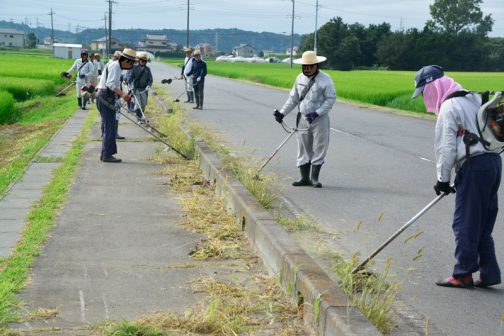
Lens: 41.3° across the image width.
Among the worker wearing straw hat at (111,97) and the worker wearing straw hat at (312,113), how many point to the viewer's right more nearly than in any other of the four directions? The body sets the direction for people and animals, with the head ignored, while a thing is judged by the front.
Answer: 1

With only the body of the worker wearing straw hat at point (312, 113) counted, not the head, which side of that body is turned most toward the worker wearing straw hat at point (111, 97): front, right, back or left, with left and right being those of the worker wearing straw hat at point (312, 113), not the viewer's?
right

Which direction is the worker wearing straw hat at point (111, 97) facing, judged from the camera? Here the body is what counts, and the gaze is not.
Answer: to the viewer's right

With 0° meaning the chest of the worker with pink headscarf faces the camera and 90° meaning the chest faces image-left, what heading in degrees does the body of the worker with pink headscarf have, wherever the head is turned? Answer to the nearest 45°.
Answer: approximately 90°

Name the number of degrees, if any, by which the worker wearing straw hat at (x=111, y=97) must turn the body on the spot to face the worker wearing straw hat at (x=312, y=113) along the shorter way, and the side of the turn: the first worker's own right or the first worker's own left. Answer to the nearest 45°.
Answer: approximately 45° to the first worker's own right

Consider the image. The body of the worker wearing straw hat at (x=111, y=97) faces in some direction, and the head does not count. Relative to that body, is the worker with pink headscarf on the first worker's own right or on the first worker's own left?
on the first worker's own right

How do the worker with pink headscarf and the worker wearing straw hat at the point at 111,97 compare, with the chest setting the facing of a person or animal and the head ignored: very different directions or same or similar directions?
very different directions

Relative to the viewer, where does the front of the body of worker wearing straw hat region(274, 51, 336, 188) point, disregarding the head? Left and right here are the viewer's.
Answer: facing the viewer and to the left of the viewer

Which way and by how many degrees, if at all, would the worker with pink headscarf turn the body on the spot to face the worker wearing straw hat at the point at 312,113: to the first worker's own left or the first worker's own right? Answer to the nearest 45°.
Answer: approximately 45° to the first worker's own right

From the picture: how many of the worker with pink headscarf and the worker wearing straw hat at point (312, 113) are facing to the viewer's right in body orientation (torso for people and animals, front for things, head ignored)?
0
